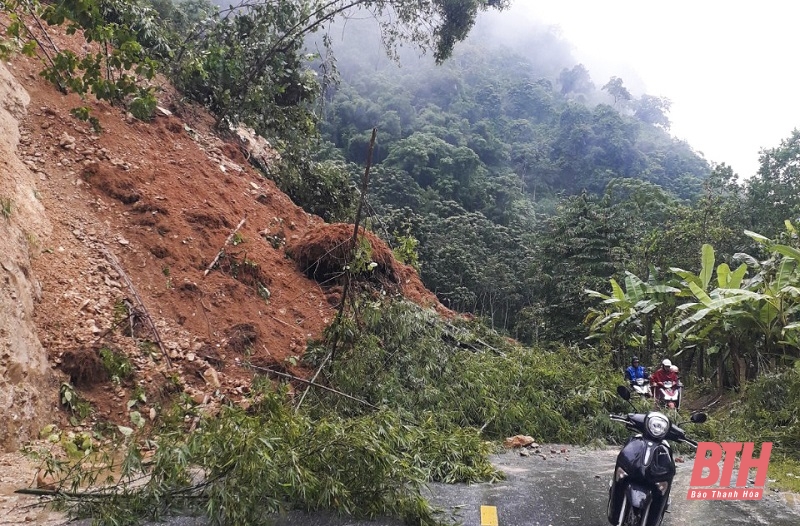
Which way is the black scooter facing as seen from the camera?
toward the camera

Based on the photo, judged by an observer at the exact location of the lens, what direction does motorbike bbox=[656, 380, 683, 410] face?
facing the viewer

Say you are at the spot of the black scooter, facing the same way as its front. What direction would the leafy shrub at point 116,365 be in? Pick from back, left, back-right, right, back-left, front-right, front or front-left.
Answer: right

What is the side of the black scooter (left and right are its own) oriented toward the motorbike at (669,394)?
back

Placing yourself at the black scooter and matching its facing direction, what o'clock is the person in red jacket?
The person in red jacket is roughly at 6 o'clock from the black scooter.

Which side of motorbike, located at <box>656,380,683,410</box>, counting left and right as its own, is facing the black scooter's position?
front

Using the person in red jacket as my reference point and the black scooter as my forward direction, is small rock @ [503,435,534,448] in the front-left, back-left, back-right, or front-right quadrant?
front-right

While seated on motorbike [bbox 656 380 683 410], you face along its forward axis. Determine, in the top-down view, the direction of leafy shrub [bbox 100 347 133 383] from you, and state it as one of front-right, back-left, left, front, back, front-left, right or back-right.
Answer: front-right

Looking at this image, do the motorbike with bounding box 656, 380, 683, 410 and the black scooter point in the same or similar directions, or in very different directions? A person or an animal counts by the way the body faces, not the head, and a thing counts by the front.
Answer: same or similar directions

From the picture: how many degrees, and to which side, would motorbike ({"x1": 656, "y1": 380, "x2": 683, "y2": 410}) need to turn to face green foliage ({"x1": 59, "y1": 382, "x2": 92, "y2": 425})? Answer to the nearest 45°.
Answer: approximately 45° to its right

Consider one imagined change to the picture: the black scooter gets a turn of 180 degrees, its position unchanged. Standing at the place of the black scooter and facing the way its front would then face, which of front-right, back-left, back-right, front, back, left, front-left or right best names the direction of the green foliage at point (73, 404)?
left

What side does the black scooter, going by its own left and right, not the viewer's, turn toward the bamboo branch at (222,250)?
right

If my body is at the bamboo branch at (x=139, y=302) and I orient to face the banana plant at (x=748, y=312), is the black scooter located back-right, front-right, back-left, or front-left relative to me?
front-right

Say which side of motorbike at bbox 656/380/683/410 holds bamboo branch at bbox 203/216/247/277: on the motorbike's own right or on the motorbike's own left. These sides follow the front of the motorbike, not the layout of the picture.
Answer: on the motorbike's own right
